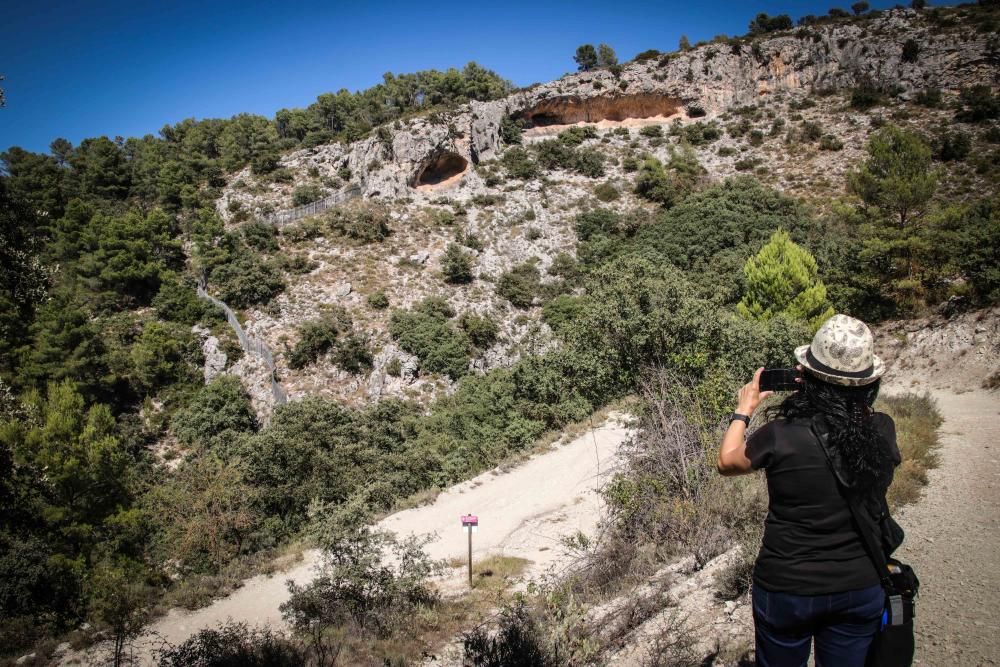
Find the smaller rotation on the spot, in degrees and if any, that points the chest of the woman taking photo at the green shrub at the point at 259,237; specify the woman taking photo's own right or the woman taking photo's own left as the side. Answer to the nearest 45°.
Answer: approximately 45° to the woman taking photo's own left

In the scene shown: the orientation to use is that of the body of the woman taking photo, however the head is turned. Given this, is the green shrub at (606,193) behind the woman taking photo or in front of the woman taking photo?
in front

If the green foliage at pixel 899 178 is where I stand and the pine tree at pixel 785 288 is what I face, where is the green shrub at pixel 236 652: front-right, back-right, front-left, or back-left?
front-left

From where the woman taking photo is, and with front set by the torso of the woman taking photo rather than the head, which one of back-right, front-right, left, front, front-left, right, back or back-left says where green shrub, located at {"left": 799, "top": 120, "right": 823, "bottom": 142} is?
front

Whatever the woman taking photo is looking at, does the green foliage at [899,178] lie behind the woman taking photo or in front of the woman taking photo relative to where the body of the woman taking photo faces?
in front

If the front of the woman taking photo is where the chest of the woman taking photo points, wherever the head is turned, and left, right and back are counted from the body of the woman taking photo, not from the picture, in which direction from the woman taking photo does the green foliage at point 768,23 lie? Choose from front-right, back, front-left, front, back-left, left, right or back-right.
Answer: front

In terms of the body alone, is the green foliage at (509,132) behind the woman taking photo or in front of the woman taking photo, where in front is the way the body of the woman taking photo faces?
in front

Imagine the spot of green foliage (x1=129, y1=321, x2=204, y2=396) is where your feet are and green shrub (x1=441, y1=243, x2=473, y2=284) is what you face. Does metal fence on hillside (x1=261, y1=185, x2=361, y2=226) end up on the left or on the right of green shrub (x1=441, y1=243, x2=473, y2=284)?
left

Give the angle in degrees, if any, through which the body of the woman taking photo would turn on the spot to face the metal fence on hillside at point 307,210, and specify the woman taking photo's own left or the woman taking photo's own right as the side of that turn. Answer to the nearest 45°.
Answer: approximately 45° to the woman taking photo's own left

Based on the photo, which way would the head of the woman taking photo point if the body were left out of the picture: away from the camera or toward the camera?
away from the camera

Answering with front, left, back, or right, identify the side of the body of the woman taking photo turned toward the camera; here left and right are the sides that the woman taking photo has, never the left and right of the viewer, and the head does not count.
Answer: back

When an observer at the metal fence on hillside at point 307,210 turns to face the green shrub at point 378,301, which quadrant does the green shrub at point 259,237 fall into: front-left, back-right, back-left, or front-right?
front-right

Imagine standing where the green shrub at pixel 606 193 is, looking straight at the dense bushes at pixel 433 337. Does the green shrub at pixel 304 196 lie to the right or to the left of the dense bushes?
right
